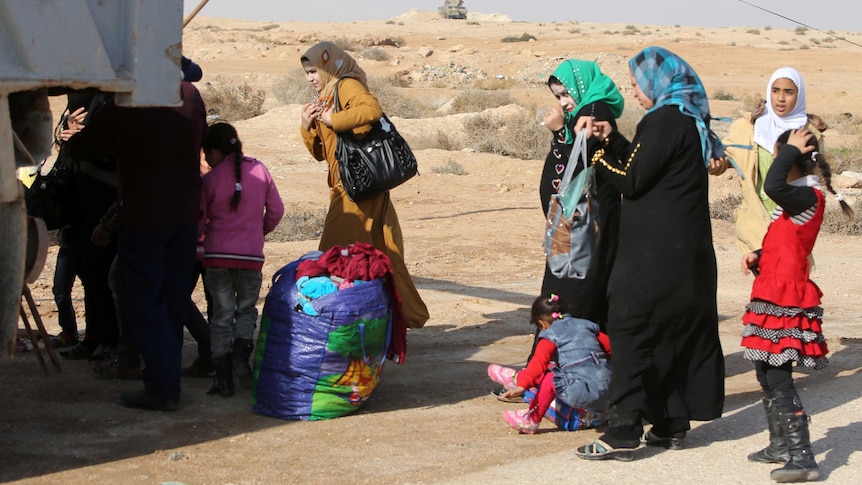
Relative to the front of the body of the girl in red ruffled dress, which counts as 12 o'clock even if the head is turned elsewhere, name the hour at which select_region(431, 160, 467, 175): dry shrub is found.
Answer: The dry shrub is roughly at 2 o'clock from the girl in red ruffled dress.

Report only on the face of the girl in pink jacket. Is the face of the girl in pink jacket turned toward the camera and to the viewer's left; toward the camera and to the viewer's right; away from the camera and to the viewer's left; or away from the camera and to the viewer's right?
away from the camera and to the viewer's left

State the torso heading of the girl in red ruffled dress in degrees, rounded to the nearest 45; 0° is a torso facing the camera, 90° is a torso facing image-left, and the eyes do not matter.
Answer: approximately 90°

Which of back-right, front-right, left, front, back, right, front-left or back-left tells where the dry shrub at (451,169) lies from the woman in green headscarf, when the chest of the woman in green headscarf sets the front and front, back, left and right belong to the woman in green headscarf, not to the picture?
back-right

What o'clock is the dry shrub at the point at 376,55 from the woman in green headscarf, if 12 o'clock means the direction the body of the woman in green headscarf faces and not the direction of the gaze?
The dry shrub is roughly at 4 o'clock from the woman in green headscarf.

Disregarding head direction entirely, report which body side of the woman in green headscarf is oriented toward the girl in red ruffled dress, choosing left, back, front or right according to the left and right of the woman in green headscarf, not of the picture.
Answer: left

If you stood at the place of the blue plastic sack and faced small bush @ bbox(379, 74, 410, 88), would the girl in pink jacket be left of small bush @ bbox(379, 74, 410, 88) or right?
left
